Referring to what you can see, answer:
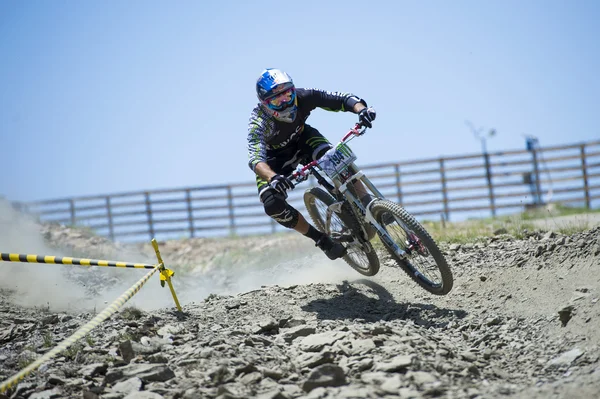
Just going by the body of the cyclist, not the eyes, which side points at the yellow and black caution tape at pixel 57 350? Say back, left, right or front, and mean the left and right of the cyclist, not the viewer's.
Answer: right
